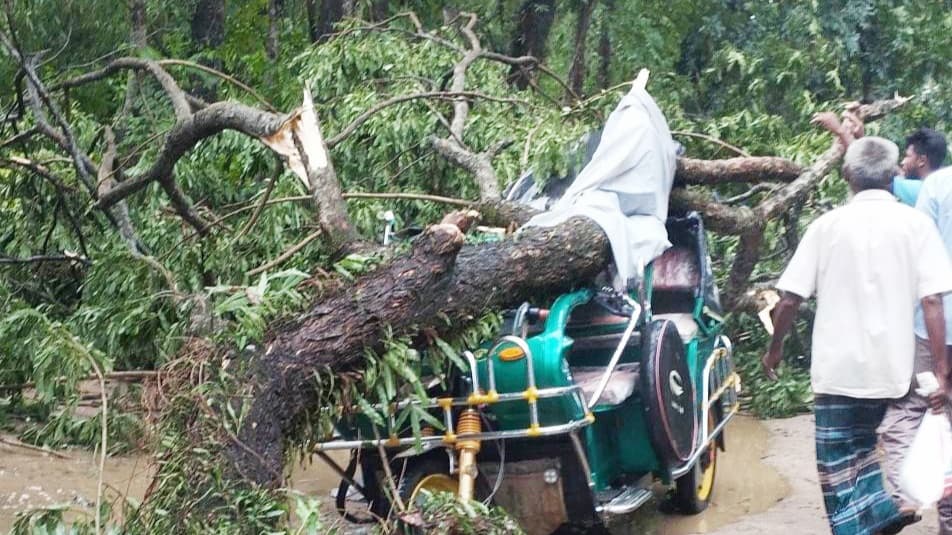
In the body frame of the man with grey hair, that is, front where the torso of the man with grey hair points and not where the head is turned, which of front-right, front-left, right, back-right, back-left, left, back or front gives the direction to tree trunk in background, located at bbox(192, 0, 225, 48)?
front-left

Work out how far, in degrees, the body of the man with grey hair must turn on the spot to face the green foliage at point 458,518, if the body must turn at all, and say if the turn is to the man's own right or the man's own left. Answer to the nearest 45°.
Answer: approximately 135° to the man's own left

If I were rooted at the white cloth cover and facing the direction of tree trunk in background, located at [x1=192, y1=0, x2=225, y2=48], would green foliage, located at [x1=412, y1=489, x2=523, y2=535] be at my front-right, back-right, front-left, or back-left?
back-left

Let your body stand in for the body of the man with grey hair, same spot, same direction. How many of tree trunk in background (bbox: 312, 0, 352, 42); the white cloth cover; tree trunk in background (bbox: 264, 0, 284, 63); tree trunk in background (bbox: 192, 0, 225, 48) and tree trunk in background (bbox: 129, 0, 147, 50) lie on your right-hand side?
0

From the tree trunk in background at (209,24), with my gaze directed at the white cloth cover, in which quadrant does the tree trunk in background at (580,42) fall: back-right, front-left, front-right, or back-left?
front-left

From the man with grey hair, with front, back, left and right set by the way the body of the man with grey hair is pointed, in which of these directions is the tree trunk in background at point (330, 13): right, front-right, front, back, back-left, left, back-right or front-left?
front-left

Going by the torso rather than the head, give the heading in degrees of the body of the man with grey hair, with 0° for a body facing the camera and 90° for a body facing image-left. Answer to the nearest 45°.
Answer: approximately 180°

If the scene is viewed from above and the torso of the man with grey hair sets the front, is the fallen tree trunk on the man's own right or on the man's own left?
on the man's own left

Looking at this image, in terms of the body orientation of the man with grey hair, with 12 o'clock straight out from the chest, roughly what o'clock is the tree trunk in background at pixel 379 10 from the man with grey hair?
The tree trunk in background is roughly at 11 o'clock from the man with grey hair.

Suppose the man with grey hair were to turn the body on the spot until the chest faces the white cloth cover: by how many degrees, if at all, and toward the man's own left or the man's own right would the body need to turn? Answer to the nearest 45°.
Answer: approximately 45° to the man's own left

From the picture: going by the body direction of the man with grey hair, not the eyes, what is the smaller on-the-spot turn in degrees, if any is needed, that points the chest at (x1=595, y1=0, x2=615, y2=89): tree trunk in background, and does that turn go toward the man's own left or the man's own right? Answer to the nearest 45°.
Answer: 0° — they already face it

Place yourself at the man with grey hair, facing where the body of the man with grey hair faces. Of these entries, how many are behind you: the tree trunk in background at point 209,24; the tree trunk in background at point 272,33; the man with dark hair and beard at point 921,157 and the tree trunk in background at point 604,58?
0

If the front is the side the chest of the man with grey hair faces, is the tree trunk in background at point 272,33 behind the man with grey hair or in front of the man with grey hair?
in front

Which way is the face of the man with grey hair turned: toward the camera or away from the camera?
away from the camera

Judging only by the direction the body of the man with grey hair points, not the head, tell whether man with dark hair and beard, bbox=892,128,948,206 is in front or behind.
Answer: in front
